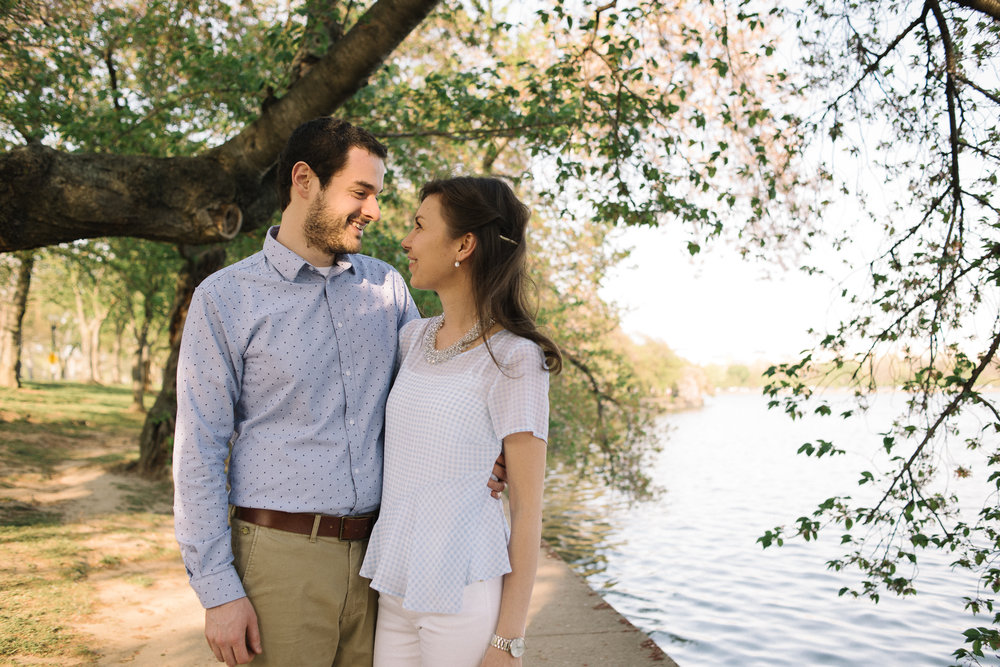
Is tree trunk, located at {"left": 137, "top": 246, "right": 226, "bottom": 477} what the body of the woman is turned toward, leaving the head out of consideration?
no

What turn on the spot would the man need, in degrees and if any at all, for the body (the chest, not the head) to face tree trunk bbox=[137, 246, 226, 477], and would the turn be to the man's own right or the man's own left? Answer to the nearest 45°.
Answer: approximately 135° to the man's own left

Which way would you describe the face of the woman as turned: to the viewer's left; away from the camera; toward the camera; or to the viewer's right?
to the viewer's left

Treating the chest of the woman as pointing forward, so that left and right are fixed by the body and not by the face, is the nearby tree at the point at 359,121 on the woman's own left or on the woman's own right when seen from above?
on the woman's own right

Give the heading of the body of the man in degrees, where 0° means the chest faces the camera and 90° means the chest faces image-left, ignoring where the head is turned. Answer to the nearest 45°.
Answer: approximately 315°

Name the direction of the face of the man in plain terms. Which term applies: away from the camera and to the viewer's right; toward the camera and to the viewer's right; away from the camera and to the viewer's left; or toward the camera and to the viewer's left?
toward the camera and to the viewer's right
